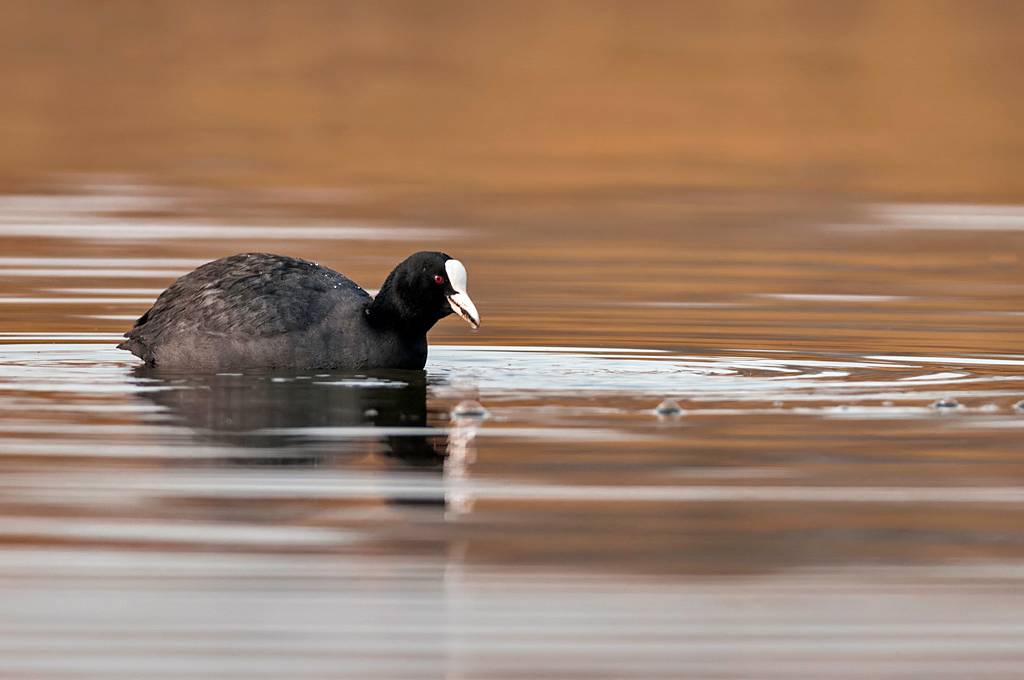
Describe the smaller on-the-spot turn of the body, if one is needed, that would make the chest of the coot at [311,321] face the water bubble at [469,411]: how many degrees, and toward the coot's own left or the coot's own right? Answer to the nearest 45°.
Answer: approximately 45° to the coot's own right

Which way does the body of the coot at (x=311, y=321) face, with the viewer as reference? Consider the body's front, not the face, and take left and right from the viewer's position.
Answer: facing to the right of the viewer

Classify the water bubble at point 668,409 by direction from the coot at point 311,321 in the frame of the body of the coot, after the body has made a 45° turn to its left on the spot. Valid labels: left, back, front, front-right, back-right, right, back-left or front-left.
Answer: right
